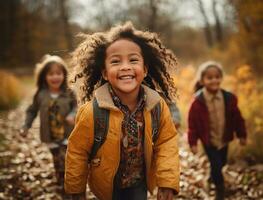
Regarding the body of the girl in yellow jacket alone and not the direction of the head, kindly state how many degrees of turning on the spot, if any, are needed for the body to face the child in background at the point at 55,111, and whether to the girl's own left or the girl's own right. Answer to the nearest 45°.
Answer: approximately 180°

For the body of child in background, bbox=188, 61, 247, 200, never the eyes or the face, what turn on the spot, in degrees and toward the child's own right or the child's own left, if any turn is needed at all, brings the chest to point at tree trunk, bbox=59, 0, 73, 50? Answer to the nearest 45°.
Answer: approximately 135° to the child's own right

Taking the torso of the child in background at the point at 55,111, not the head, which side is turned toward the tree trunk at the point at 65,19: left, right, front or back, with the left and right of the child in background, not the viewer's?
back

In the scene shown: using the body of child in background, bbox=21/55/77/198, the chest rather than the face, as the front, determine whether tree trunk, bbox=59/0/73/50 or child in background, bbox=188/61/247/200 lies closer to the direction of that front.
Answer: the child in background

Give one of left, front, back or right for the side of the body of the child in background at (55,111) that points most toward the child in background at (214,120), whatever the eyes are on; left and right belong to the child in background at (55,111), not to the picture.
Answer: left

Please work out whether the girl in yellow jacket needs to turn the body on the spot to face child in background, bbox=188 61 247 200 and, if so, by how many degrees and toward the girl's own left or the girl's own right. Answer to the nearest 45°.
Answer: approximately 135° to the girl's own left

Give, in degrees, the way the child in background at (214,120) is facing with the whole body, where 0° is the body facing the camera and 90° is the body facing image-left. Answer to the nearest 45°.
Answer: approximately 0°

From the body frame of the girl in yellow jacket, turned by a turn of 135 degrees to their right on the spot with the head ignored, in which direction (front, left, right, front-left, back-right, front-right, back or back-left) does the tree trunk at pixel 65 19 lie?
front-right

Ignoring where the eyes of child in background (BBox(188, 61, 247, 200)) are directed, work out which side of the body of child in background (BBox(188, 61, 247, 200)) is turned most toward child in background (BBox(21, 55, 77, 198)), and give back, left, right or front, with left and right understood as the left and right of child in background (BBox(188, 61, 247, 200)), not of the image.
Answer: right
